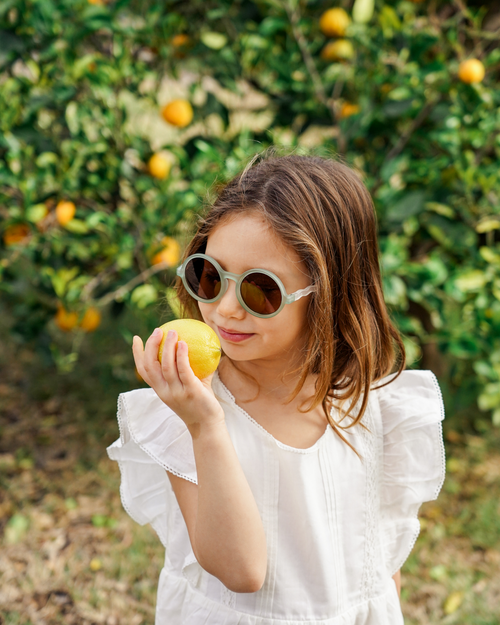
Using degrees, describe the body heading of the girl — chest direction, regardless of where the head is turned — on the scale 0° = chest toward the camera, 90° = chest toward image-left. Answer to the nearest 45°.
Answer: approximately 0°

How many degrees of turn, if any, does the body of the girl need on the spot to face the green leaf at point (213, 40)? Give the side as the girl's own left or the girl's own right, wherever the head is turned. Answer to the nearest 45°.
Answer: approximately 180°

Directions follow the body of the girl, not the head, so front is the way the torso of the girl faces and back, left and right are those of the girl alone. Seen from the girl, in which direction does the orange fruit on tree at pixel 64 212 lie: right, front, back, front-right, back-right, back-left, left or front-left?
back-right

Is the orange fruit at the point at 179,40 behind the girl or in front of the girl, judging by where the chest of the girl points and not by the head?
behind

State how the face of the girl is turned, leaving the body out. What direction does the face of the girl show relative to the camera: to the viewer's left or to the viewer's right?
to the viewer's left
